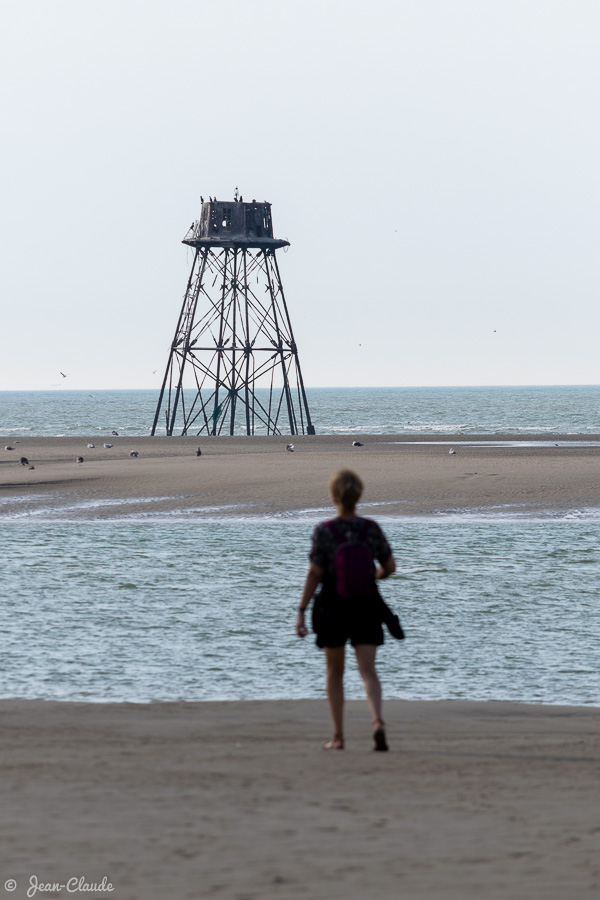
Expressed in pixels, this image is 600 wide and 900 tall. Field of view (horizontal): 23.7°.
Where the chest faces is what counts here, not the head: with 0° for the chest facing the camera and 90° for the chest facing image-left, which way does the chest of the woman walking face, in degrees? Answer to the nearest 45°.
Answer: approximately 180°

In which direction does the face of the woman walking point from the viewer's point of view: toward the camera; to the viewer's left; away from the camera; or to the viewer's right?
away from the camera
